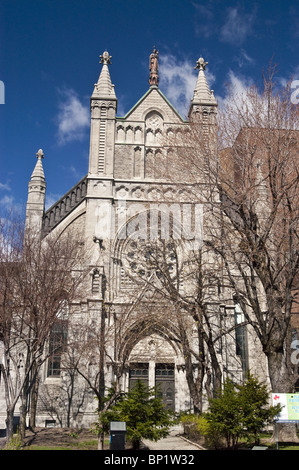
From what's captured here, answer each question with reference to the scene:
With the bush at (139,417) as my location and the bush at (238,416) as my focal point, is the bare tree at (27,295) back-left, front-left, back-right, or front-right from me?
back-left

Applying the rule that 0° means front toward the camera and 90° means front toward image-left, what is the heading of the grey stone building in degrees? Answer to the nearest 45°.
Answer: approximately 0°
